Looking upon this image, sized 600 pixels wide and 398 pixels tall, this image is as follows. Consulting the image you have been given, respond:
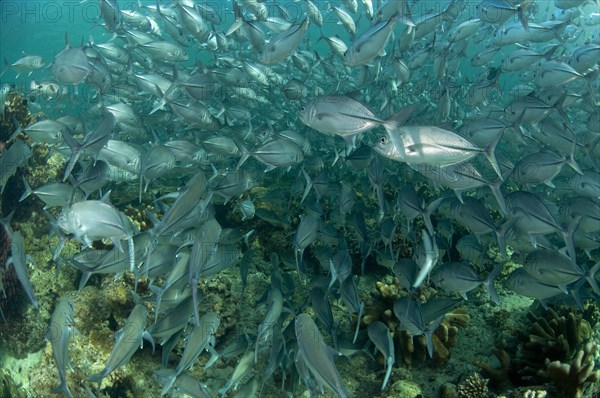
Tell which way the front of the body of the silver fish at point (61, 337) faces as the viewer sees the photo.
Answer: away from the camera

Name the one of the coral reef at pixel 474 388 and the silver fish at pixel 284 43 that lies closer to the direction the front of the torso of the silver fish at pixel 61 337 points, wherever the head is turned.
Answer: the silver fish

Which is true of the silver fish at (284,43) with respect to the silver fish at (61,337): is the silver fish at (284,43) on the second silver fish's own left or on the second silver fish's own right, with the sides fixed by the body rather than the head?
on the second silver fish's own right

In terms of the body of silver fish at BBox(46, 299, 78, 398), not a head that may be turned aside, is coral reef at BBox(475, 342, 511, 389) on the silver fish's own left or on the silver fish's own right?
on the silver fish's own right

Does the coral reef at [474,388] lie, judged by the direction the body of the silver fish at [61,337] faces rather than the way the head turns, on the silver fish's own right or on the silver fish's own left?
on the silver fish's own right

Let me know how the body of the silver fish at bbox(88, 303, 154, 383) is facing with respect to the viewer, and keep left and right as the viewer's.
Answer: facing away from the viewer and to the right of the viewer
